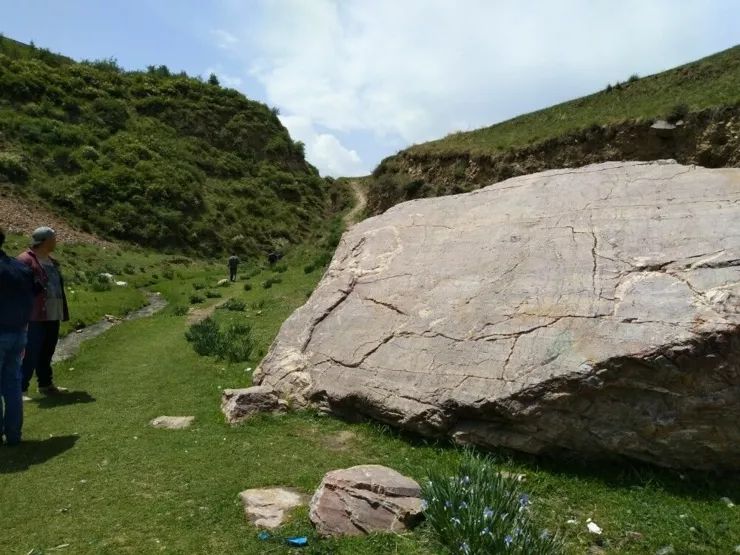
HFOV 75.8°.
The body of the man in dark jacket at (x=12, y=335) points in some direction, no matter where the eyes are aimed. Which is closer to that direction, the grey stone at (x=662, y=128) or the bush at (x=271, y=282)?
the bush

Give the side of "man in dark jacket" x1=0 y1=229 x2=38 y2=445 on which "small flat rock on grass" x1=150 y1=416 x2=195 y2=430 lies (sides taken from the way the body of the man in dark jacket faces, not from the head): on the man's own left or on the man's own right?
on the man's own right

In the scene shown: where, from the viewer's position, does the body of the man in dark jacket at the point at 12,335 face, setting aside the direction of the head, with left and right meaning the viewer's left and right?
facing away from the viewer

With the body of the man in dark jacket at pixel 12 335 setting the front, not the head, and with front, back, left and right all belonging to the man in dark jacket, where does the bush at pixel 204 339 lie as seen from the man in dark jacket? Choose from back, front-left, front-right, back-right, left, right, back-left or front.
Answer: front-right

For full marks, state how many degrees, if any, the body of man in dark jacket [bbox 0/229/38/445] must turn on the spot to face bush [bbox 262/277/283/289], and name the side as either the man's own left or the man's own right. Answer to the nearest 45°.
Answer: approximately 45° to the man's own right
